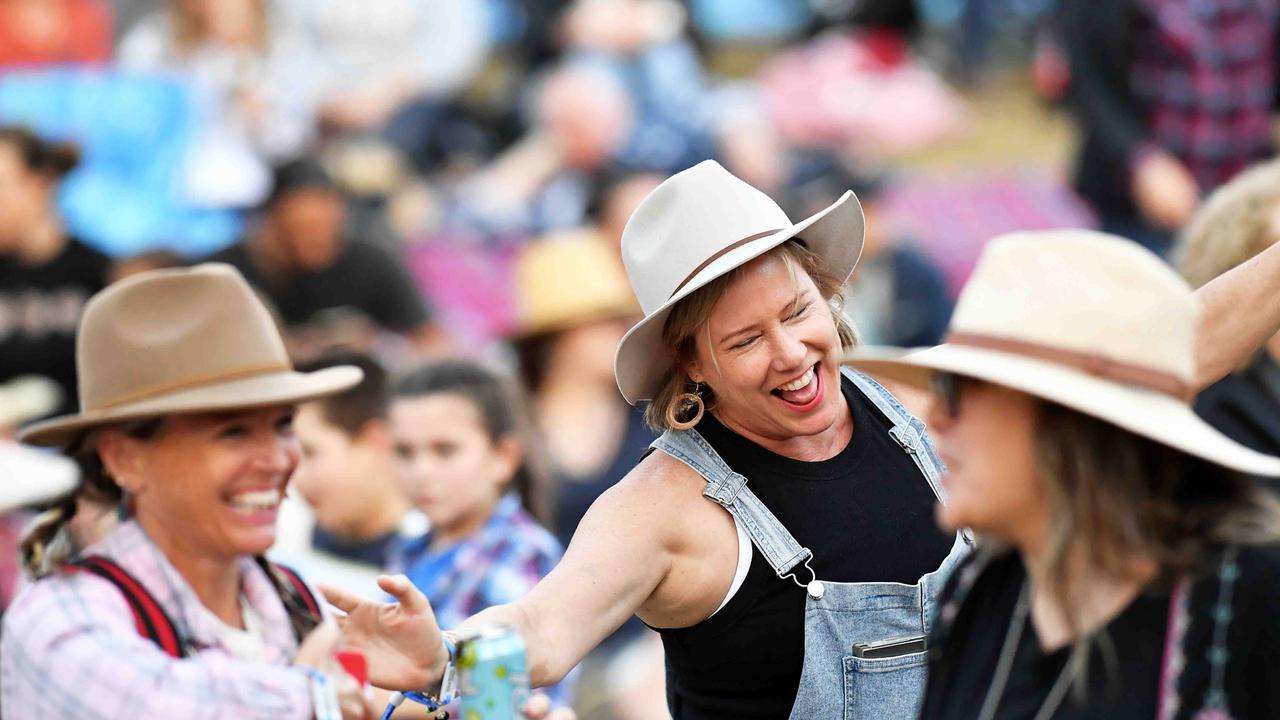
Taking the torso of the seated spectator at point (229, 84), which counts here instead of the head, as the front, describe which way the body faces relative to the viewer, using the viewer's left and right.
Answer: facing the viewer

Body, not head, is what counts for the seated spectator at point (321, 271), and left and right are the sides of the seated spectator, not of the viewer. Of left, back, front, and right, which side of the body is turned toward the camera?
front

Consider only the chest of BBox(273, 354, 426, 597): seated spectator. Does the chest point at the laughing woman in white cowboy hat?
no

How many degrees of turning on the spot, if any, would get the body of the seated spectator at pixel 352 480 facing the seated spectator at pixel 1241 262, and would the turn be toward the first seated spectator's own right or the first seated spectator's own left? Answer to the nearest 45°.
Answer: approximately 135° to the first seated spectator's own left

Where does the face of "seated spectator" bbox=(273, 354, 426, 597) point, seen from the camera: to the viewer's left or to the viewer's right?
to the viewer's left

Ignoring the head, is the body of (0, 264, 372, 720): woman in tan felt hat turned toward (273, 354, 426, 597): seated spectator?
no

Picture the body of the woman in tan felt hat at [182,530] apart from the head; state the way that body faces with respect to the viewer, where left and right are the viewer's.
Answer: facing the viewer and to the right of the viewer

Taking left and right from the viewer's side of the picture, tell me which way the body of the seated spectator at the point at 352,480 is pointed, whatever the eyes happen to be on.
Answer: facing to the left of the viewer

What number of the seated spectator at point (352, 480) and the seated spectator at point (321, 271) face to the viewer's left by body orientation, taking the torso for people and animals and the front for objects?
1

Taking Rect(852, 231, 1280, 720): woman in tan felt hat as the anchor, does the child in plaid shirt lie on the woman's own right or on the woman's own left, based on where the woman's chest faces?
on the woman's own right

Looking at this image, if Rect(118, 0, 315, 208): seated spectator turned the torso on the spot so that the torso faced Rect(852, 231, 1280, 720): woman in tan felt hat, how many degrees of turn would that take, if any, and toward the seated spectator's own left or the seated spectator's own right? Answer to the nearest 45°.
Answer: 0° — they already face them

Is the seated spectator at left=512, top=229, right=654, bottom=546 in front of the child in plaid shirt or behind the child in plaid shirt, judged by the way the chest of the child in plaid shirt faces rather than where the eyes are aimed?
behind

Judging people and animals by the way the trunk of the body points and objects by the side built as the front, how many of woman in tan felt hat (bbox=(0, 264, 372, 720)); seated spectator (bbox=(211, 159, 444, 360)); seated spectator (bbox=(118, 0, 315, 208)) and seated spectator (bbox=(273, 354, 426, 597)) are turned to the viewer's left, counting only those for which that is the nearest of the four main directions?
1

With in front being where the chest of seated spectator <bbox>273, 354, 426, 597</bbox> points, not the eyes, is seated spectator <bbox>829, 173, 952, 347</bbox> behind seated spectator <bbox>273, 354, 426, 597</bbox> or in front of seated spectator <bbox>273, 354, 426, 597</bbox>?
behind

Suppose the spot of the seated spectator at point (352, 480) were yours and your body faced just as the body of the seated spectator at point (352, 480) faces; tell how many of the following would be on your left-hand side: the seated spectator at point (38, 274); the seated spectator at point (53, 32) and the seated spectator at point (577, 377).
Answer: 0
